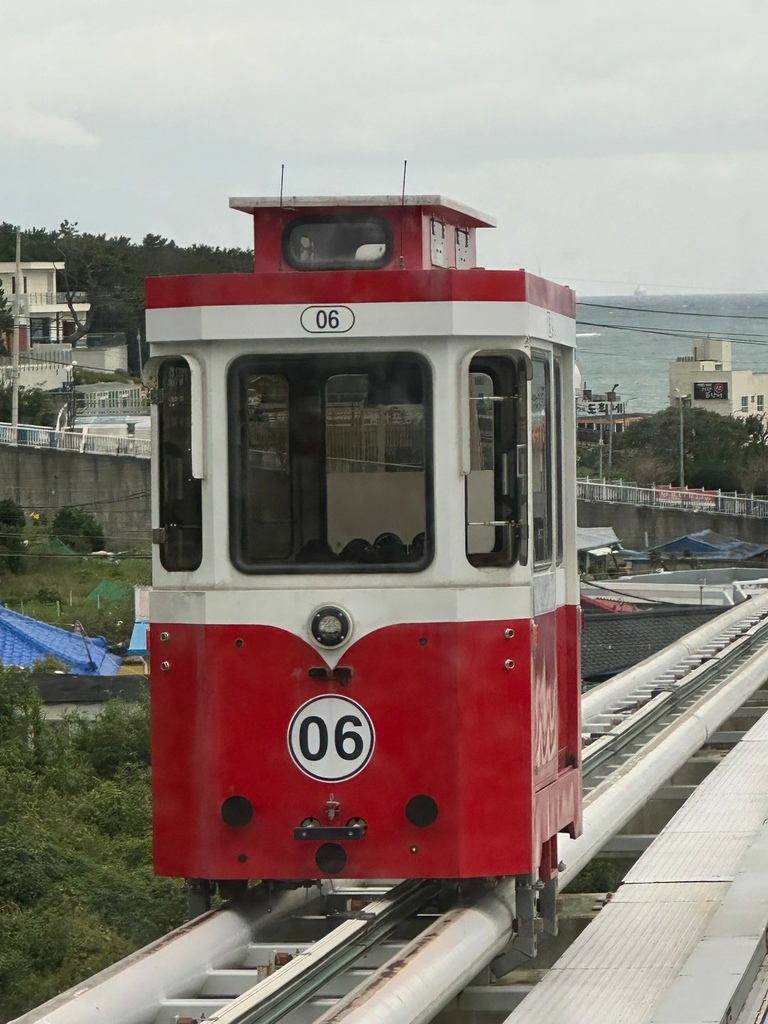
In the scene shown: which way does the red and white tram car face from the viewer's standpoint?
toward the camera

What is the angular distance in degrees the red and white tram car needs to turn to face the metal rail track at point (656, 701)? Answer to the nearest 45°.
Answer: approximately 180°
